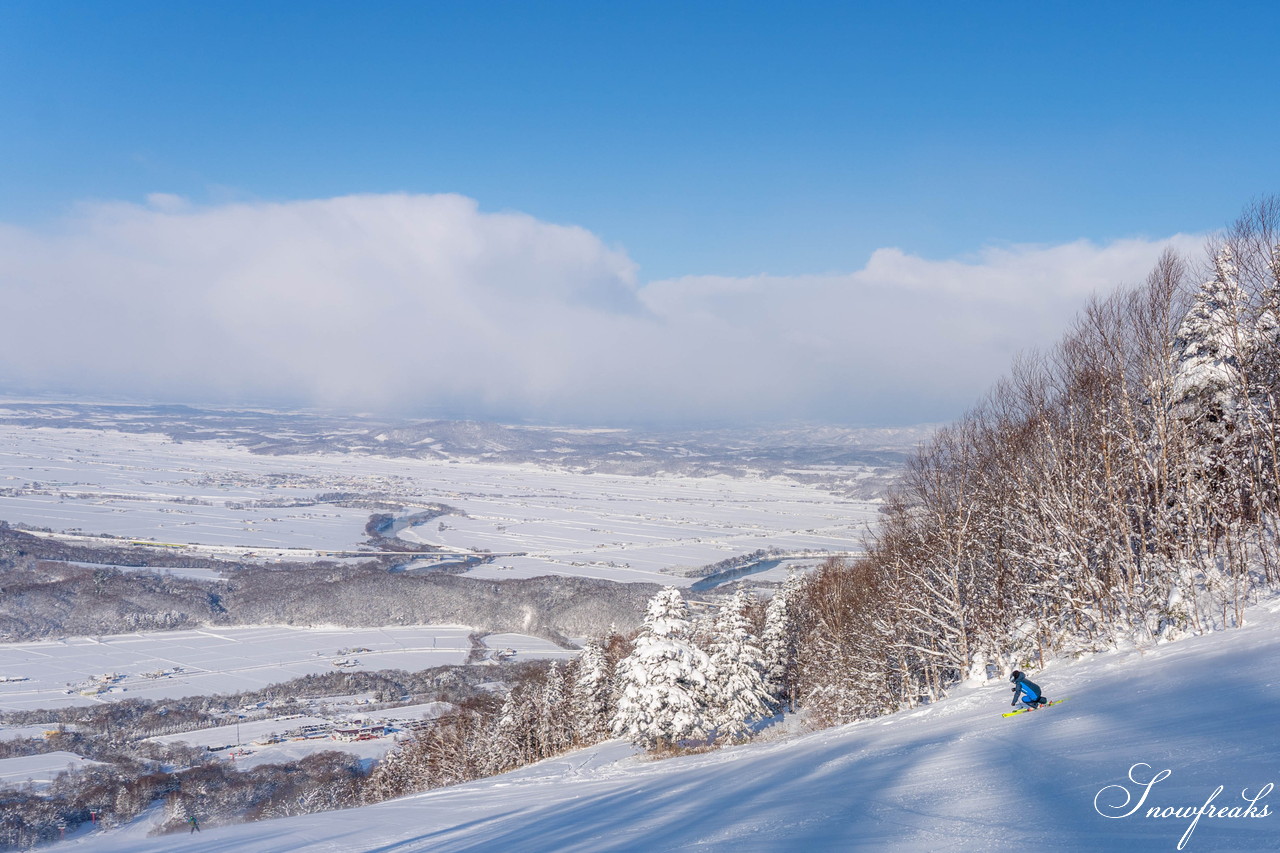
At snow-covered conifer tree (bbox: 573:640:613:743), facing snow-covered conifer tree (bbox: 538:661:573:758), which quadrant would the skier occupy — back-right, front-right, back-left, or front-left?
back-left

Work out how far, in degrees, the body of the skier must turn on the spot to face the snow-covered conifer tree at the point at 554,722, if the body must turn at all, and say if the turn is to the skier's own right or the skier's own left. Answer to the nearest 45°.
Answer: approximately 45° to the skier's own right

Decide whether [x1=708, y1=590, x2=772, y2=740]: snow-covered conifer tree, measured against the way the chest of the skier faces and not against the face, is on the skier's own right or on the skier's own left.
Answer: on the skier's own right

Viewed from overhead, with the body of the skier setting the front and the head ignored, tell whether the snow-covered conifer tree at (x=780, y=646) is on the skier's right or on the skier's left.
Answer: on the skier's right

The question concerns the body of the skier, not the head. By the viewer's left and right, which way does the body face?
facing to the left of the viewer

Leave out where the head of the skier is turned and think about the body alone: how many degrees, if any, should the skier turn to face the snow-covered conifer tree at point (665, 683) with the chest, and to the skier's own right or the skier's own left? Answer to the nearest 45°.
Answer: approximately 45° to the skier's own right
